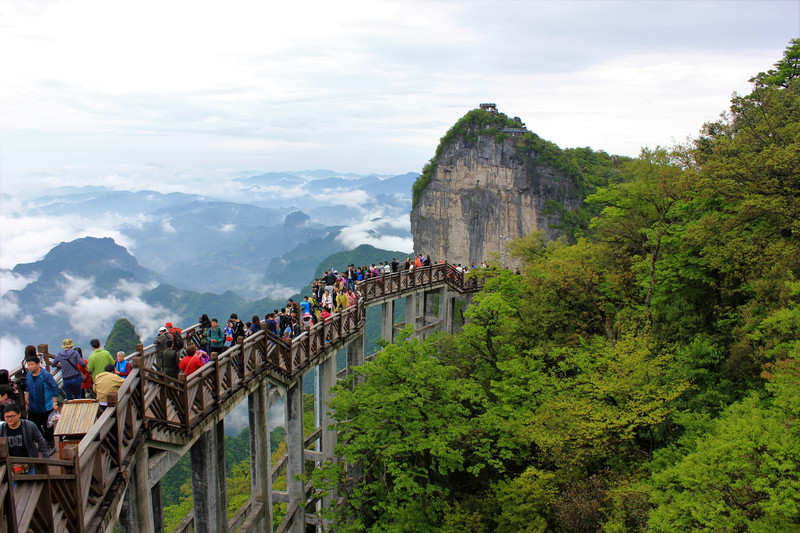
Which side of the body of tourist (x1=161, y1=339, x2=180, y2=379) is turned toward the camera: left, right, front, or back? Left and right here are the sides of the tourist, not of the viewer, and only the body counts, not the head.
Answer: back

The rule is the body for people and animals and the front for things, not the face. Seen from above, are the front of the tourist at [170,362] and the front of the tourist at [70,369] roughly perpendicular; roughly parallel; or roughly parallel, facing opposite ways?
roughly parallel

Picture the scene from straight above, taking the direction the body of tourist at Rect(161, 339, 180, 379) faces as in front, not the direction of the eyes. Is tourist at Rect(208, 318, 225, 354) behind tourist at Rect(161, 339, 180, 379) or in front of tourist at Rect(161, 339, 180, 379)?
in front

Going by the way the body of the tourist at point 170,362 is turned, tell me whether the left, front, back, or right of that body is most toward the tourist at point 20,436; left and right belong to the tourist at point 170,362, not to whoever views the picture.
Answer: back

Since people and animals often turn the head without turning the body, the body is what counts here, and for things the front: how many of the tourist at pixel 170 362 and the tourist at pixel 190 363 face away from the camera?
2

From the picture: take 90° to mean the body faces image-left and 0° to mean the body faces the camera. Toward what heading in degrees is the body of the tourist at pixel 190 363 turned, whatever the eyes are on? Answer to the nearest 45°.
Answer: approximately 180°

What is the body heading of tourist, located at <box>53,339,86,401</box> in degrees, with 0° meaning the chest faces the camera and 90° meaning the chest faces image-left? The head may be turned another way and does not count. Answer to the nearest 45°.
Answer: approximately 180°

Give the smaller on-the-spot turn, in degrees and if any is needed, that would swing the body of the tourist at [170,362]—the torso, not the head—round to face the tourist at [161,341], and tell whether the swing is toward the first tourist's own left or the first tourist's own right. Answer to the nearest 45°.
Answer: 0° — they already face them

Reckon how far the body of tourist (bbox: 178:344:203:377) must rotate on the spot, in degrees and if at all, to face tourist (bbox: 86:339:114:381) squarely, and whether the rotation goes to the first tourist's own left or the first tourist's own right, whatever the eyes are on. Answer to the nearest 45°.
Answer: approximately 135° to the first tourist's own left

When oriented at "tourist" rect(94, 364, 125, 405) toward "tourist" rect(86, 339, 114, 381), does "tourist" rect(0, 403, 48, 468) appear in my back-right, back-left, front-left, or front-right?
back-left

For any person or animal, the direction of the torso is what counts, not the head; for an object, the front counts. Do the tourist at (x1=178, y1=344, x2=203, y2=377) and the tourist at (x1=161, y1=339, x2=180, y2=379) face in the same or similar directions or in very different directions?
same or similar directions
